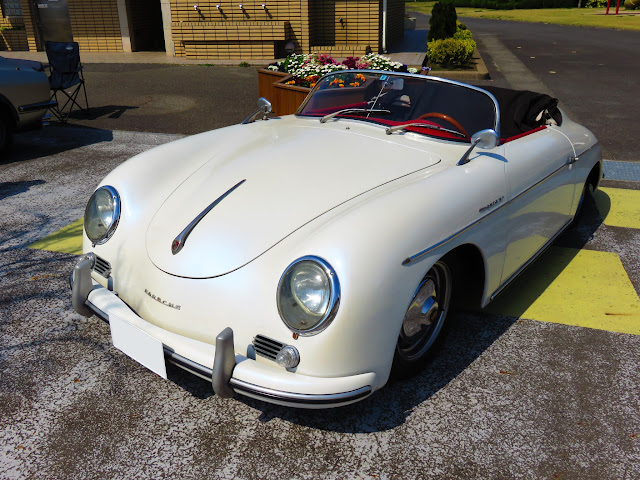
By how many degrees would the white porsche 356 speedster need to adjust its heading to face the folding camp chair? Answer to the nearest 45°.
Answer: approximately 90° to its right

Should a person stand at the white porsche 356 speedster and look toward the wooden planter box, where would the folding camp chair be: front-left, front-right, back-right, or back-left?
front-left

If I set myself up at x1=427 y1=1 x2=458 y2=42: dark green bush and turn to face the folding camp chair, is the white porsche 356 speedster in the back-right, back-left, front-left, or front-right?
front-left

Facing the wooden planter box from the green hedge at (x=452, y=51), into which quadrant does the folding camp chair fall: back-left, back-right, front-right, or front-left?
front-right

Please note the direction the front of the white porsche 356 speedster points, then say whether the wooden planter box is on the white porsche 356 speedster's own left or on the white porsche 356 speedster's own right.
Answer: on the white porsche 356 speedster's own right

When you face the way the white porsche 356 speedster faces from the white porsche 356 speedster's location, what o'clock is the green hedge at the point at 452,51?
The green hedge is roughly at 5 o'clock from the white porsche 356 speedster.

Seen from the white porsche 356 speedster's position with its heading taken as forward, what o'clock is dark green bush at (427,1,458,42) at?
The dark green bush is roughly at 5 o'clock from the white porsche 356 speedster.

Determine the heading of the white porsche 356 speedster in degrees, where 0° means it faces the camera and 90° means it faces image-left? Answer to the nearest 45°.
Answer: approximately 45°
